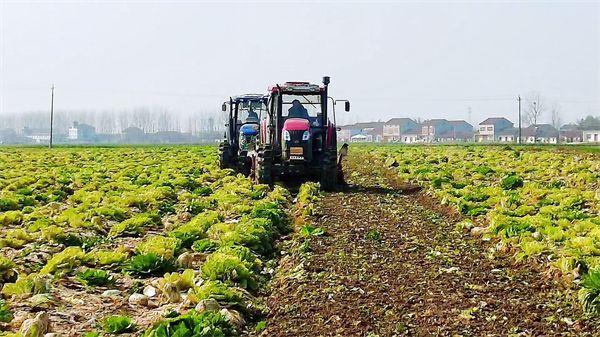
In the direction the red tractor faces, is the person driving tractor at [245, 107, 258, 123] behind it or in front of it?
behind

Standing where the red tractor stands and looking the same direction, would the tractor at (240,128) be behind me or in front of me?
behind

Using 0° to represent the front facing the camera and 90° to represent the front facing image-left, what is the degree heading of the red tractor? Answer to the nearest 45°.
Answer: approximately 0°
